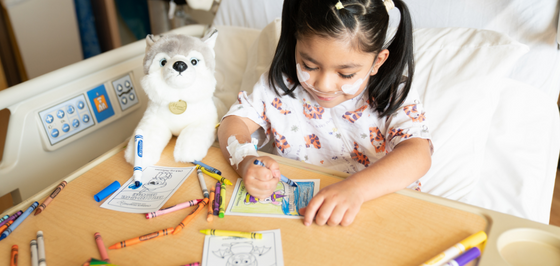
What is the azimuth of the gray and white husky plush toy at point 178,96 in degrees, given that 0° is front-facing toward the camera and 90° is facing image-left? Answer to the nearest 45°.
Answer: approximately 0°

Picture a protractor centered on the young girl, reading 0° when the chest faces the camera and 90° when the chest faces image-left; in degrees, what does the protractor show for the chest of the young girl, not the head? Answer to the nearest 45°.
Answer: approximately 45°
